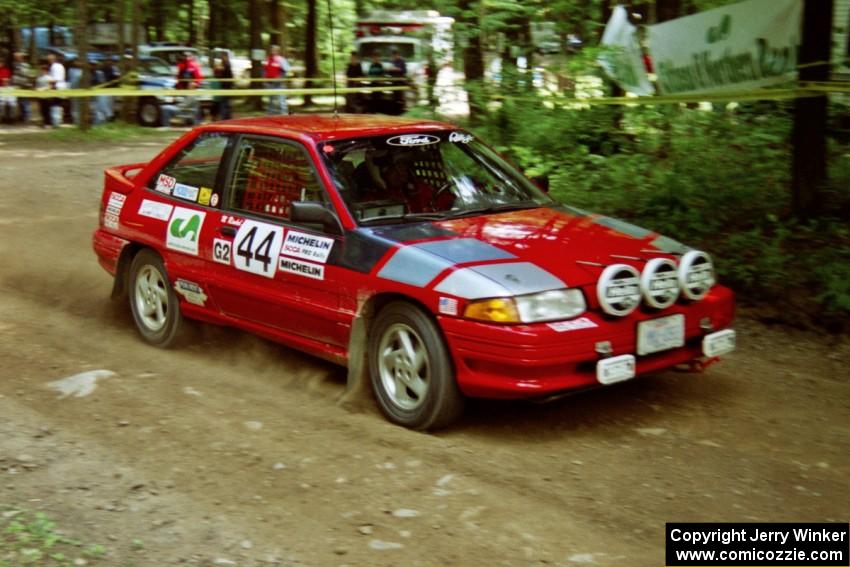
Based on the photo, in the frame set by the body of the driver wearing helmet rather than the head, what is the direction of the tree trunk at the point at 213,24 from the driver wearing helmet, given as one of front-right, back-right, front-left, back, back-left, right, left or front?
back-left

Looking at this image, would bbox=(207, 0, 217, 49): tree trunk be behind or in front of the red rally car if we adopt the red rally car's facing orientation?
behind

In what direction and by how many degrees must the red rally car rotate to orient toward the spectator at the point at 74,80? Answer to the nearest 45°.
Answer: approximately 135° to its left

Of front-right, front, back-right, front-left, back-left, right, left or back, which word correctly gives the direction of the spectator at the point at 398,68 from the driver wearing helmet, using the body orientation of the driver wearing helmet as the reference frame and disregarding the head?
back-left

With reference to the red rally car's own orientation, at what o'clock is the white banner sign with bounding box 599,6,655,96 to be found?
The white banner sign is roughly at 8 o'clock from the red rally car.

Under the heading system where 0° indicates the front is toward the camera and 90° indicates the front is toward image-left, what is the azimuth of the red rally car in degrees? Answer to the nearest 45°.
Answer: approximately 315°

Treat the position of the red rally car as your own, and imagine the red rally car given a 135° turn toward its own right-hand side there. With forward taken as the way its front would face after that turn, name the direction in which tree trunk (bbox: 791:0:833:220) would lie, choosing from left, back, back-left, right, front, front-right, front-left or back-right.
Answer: back-right

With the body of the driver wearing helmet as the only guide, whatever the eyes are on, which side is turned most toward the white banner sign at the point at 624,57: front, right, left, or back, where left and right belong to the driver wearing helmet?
left

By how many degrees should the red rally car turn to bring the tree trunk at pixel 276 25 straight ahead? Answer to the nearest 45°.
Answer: approximately 135° to its left

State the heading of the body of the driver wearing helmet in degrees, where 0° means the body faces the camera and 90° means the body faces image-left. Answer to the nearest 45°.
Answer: approximately 315°

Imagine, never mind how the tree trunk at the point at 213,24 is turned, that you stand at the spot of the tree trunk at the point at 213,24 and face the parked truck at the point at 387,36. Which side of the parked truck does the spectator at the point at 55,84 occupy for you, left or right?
right

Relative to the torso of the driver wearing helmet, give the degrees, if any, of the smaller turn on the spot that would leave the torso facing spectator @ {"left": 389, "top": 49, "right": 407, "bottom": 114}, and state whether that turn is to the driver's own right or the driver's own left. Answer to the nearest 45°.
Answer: approximately 135° to the driver's own left

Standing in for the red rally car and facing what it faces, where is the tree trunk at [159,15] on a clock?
The tree trunk is roughly at 7 o'clock from the red rally car.

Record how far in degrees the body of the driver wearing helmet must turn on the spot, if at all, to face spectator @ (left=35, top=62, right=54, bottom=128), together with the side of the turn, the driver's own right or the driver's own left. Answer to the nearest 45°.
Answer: approximately 180°

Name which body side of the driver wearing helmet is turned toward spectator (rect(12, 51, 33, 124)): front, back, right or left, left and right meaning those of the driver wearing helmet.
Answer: back
